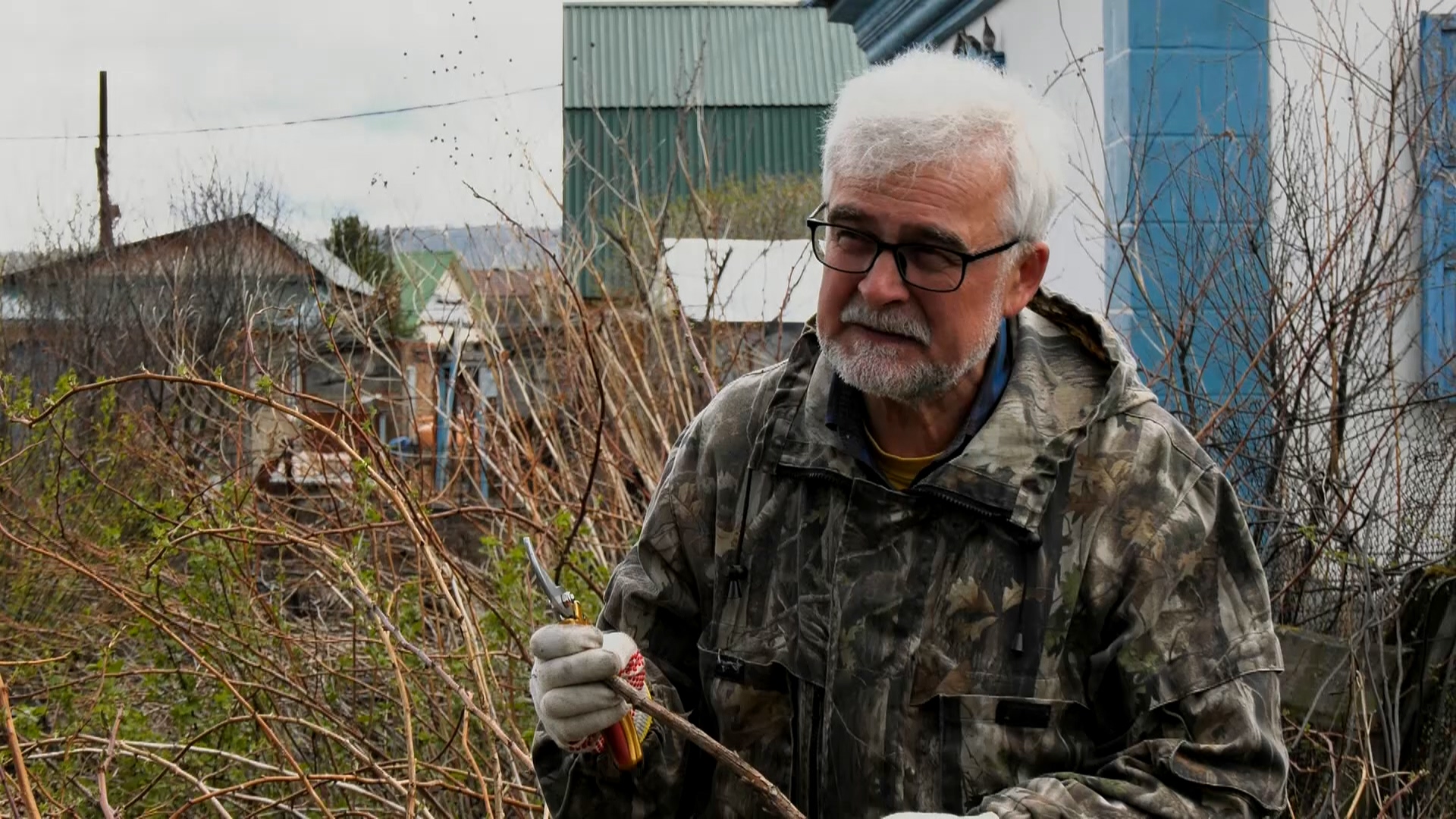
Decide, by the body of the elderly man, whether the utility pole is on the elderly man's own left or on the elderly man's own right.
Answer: on the elderly man's own right

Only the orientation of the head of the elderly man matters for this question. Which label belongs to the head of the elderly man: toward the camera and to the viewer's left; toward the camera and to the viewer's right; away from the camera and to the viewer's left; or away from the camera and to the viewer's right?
toward the camera and to the viewer's left

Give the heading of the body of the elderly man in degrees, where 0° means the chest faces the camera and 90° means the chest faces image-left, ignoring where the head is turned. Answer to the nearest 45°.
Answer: approximately 45°
